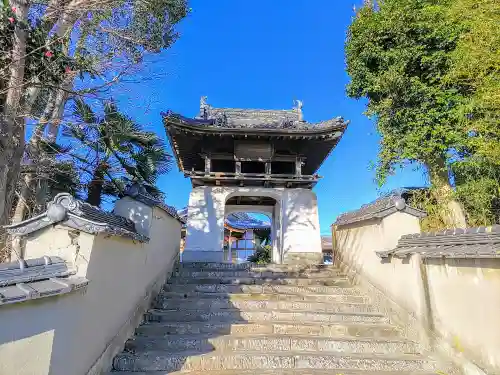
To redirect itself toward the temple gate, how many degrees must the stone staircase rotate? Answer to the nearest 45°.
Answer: approximately 180°

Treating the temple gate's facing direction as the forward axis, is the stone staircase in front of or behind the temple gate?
in front

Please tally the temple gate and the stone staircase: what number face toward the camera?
2

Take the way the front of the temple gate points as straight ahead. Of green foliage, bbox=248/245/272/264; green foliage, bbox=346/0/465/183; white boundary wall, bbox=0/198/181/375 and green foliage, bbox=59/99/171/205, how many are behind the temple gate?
1

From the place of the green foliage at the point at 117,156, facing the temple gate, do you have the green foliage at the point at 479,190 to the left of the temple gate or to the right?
right

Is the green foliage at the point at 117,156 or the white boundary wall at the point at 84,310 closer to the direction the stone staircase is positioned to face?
the white boundary wall

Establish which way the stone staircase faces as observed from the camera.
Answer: facing the viewer

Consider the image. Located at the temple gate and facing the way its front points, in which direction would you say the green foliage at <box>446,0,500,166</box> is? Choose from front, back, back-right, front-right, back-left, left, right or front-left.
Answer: front-left

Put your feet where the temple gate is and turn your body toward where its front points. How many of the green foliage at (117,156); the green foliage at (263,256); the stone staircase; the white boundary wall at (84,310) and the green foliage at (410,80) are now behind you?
1

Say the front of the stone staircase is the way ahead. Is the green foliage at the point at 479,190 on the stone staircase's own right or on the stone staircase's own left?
on the stone staircase's own left

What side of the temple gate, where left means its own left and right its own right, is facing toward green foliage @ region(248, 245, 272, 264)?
back

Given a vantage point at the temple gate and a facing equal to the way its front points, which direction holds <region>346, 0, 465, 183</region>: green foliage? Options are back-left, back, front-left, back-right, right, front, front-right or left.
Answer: front-left

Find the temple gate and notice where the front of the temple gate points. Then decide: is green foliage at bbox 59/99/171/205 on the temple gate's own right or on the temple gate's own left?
on the temple gate's own right
